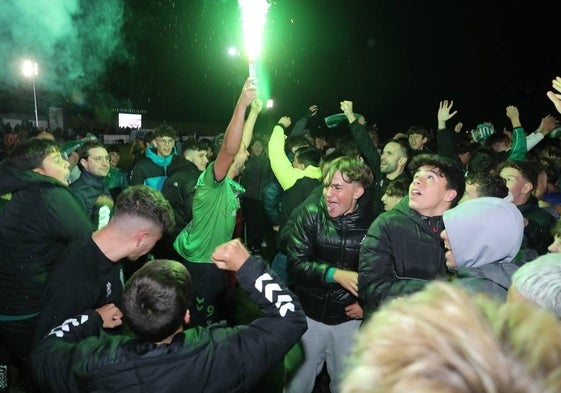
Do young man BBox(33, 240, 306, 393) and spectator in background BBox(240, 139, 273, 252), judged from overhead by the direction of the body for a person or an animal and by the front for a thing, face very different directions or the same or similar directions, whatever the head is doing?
very different directions

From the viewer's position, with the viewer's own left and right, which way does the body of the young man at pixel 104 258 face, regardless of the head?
facing away from the viewer and to the right of the viewer

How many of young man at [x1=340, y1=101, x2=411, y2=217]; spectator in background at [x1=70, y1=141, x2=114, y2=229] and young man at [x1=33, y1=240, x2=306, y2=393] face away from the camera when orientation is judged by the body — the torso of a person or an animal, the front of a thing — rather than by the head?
1

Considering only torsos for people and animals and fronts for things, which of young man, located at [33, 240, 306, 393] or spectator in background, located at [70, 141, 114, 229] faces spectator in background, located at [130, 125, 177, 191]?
the young man

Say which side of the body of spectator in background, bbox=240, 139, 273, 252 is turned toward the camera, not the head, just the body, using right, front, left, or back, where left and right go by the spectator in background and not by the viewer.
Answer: front

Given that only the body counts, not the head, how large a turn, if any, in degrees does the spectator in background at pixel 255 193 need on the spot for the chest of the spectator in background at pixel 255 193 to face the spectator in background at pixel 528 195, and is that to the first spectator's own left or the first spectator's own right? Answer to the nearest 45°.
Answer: approximately 45° to the first spectator's own left

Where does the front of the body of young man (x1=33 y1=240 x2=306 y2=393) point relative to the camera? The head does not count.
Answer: away from the camera

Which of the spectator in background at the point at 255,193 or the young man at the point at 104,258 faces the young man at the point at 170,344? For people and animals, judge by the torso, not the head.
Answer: the spectator in background

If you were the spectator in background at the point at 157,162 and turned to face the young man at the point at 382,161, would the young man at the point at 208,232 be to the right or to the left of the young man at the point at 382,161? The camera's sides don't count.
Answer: right

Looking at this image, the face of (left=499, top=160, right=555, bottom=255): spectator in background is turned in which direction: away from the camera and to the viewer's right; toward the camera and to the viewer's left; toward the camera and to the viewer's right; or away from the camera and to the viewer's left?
toward the camera and to the viewer's left

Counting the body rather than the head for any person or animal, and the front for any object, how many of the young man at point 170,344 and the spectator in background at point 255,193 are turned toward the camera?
1

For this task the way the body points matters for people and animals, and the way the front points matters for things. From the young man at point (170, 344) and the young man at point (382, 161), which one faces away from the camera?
the young man at point (170, 344)

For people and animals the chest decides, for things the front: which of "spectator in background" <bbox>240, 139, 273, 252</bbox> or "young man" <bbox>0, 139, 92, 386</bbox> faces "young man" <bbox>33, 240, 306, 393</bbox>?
the spectator in background

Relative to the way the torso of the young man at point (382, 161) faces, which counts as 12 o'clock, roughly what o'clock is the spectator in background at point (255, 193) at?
The spectator in background is roughly at 3 o'clock from the young man.
